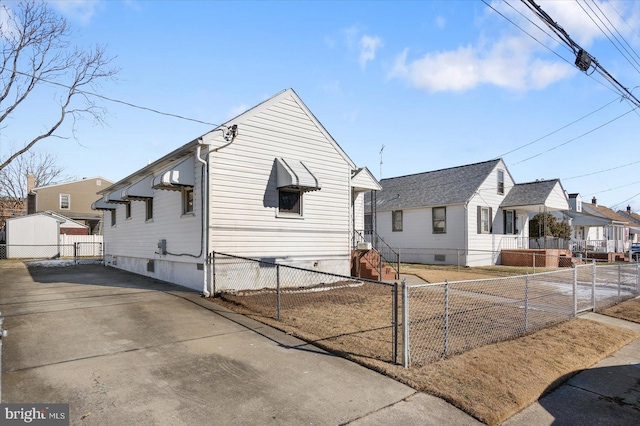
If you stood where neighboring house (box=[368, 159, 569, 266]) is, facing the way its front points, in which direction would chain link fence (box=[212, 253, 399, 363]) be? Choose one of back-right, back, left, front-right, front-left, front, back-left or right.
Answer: front-right

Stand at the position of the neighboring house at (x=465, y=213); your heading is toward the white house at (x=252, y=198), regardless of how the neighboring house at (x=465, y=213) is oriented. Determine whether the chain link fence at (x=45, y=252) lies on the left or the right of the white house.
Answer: right

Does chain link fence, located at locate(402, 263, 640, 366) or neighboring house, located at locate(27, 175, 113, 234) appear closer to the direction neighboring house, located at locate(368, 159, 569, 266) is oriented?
the chain link fence

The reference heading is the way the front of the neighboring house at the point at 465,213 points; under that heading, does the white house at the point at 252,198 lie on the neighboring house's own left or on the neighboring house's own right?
on the neighboring house's own right

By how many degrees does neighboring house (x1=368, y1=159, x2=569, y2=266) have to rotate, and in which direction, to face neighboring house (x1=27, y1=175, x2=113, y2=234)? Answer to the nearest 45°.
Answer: approximately 135° to its right

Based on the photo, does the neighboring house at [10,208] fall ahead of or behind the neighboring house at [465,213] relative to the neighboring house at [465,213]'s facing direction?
behind

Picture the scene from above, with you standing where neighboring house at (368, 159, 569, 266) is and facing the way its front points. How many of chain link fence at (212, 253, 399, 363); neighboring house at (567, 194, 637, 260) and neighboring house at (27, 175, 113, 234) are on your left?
1

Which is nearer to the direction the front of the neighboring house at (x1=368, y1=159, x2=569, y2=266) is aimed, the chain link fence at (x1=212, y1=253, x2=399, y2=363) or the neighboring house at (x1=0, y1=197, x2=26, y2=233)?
the chain link fence

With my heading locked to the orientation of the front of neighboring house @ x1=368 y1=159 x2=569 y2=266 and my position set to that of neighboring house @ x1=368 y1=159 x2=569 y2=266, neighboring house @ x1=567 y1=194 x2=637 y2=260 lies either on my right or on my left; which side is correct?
on my left

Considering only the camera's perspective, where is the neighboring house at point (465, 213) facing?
facing the viewer and to the right of the viewer

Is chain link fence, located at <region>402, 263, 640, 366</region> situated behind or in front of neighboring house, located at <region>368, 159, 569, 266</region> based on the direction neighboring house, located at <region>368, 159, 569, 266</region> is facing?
in front

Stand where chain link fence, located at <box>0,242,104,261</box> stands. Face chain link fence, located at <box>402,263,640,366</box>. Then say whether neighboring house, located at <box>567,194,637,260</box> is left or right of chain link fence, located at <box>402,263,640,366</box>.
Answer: left

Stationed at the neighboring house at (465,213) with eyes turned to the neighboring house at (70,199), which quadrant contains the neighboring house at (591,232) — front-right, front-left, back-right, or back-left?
back-right

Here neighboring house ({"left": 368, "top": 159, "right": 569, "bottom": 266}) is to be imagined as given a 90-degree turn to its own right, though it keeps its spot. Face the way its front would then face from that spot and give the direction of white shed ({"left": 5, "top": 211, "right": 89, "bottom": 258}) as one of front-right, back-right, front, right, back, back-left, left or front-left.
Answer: front-right
